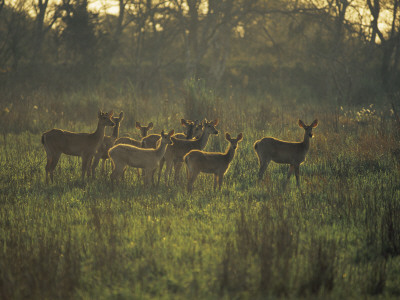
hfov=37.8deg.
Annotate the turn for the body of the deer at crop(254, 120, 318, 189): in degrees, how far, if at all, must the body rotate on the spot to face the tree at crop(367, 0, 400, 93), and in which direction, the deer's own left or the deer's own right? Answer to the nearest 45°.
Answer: approximately 90° to the deer's own left

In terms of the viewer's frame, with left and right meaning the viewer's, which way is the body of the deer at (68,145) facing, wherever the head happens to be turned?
facing to the right of the viewer

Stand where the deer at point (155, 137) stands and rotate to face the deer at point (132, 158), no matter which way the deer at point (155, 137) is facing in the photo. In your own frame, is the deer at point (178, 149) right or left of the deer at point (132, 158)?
left

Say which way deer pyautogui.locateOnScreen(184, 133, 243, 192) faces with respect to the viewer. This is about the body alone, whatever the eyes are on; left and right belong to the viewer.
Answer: facing to the right of the viewer

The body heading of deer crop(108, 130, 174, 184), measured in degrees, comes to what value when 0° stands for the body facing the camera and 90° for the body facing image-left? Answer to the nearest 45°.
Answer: approximately 270°

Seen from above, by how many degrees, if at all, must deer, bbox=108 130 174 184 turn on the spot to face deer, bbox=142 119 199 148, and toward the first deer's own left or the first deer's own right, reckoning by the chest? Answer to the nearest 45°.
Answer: approximately 90° to the first deer's own left

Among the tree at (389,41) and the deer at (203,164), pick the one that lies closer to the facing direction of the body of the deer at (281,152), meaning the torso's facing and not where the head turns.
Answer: the tree

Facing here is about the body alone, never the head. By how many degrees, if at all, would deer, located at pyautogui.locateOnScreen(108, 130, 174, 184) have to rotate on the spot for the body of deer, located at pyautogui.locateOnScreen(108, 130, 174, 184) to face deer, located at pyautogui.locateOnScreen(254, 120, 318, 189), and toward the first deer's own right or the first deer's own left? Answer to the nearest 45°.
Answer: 0° — it already faces it

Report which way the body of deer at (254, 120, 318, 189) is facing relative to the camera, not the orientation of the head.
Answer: to the viewer's right
